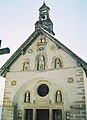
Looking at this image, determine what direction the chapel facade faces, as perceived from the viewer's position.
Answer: facing the viewer
